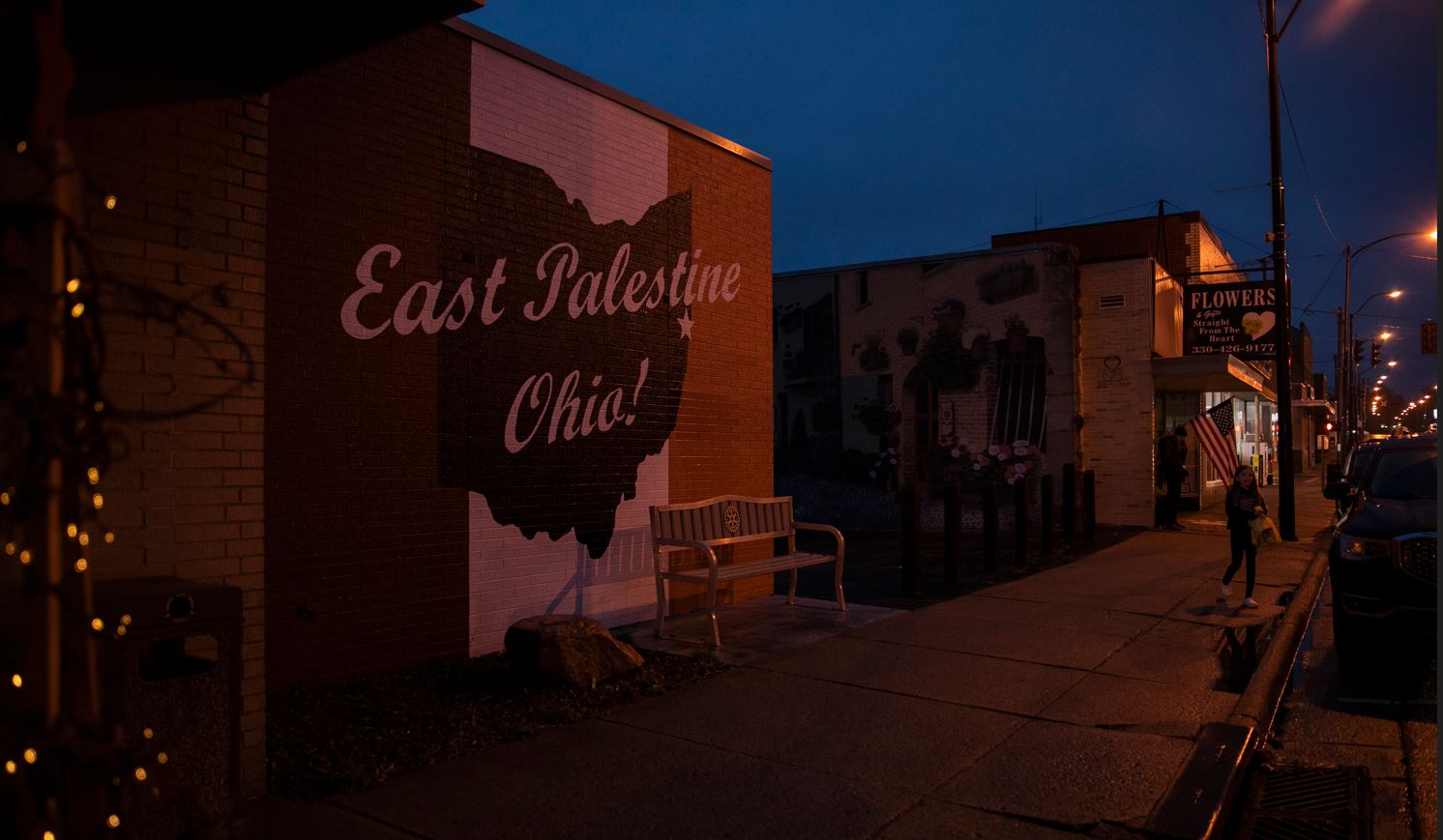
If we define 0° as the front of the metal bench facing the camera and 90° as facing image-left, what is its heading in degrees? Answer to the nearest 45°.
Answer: approximately 315°

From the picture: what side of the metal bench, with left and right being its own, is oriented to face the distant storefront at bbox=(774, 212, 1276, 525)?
left

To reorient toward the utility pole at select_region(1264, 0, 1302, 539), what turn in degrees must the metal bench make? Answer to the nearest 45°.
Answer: approximately 90° to its left

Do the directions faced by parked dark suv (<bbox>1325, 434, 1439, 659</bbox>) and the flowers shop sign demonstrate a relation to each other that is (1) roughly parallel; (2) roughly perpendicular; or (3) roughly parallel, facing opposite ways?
roughly parallel

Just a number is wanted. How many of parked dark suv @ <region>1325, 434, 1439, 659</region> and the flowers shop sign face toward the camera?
2

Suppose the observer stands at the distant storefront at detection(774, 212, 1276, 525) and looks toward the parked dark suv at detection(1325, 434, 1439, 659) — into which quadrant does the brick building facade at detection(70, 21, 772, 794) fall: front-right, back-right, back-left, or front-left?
front-right

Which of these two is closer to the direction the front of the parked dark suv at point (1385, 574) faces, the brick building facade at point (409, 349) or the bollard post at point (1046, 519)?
the brick building facade

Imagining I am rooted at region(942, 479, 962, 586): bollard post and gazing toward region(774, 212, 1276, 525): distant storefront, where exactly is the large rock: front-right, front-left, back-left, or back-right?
back-left

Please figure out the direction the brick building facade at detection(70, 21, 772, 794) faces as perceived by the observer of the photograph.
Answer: facing the viewer and to the right of the viewer

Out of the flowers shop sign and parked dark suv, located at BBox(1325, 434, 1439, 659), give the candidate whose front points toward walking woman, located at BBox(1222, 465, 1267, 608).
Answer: the flowers shop sign

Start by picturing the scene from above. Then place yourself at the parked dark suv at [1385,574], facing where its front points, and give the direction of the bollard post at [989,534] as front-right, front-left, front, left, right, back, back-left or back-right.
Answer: back-right

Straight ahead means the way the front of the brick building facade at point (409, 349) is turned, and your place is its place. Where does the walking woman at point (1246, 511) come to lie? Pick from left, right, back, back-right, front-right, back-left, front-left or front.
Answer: front-left

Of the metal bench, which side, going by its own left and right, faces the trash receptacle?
right

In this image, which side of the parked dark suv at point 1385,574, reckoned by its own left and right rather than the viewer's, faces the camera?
front
